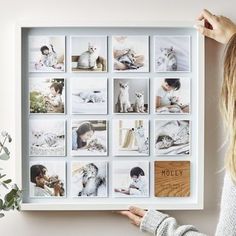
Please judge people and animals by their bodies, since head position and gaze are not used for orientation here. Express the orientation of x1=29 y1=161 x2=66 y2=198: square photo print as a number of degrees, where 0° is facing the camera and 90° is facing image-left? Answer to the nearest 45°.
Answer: approximately 0°

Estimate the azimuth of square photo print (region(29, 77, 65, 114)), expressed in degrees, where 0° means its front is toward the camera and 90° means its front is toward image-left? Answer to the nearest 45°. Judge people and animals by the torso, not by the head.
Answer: approximately 0°
